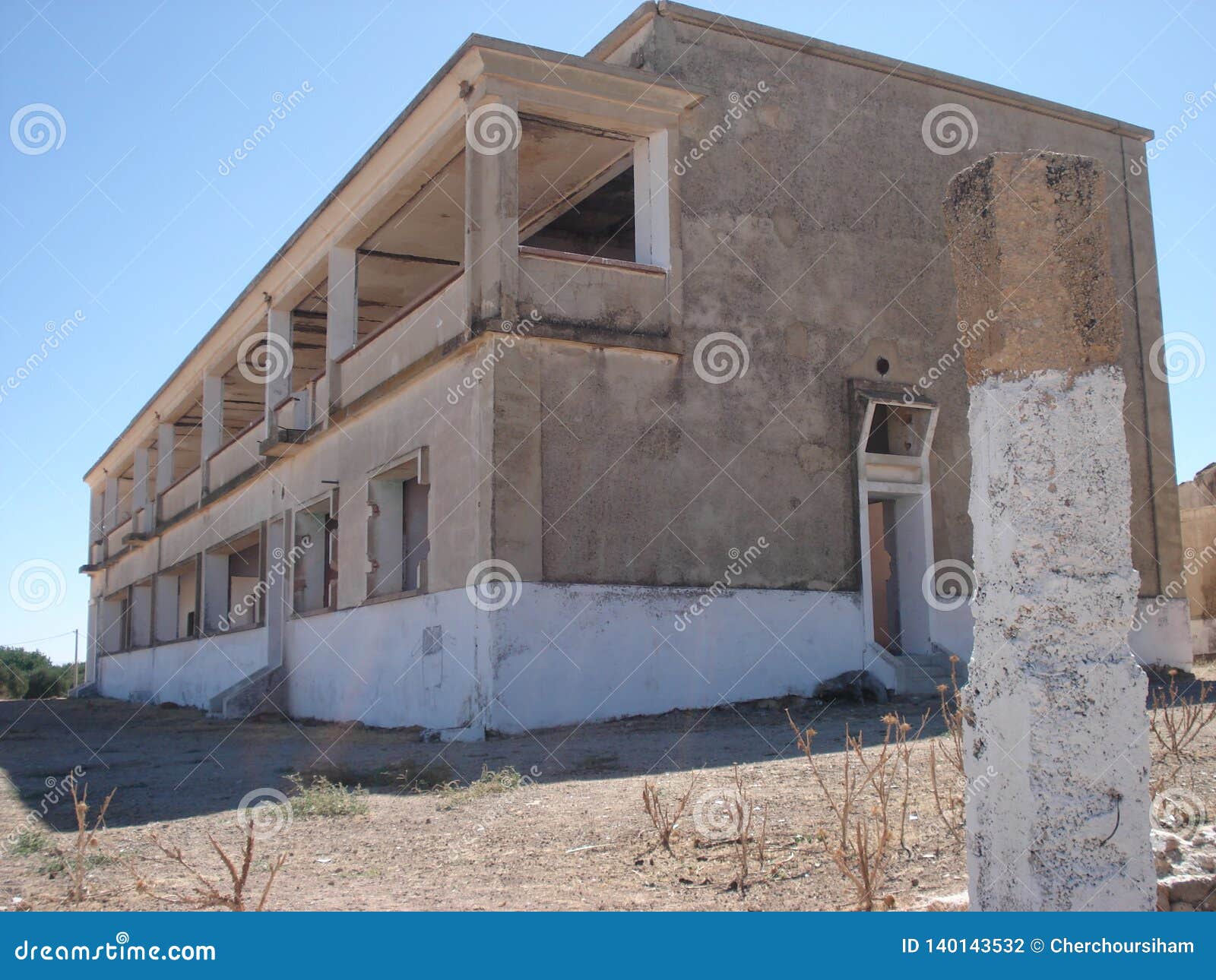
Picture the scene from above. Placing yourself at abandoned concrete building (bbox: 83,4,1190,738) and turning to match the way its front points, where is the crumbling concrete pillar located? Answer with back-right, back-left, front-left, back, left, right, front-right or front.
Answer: front-left

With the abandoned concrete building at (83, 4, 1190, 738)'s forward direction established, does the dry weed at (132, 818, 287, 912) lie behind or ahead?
ahead

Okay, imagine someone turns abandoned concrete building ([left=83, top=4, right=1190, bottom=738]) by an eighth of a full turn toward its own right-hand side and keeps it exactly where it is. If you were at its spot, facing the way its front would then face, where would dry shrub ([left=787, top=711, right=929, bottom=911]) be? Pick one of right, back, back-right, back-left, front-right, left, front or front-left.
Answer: left

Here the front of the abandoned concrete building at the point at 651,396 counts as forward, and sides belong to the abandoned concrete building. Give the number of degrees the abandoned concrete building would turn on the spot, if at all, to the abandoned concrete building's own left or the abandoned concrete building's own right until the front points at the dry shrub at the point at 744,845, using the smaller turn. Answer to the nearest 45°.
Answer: approximately 45° to the abandoned concrete building's own left

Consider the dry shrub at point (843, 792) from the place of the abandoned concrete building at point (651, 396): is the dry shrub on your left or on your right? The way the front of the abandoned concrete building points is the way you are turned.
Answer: on your left

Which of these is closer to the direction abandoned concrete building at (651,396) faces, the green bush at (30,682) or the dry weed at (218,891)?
the dry weed

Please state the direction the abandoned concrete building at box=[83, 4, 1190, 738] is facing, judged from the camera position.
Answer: facing the viewer and to the left of the viewer

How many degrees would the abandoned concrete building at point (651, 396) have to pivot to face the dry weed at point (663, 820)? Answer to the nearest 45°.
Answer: approximately 45° to its left

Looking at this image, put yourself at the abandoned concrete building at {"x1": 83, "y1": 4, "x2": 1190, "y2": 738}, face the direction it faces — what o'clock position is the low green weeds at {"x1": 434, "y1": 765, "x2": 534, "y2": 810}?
The low green weeds is roughly at 11 o'clock from the abandoned concrete building.

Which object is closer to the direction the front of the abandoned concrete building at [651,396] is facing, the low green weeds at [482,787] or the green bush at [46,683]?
the low green weeds

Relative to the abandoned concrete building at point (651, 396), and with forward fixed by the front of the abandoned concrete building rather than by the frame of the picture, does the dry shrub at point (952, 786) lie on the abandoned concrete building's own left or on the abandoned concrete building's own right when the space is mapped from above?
on the abandoned concrete building's own left

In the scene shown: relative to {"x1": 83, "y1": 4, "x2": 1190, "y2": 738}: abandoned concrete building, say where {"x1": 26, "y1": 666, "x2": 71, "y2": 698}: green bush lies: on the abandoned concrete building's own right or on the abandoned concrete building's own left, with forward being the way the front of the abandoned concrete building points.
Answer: on the abandoned concrete building's own right
